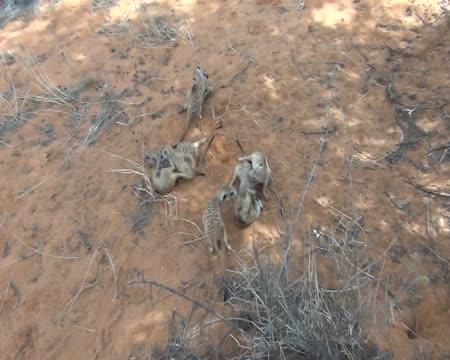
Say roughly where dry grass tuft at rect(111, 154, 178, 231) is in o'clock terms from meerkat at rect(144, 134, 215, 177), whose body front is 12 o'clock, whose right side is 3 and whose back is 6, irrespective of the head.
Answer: The dry grass tuft is roughly at 11 o'clock from the meerkat.

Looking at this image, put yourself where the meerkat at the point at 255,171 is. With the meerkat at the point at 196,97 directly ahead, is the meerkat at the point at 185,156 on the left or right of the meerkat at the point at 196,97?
left

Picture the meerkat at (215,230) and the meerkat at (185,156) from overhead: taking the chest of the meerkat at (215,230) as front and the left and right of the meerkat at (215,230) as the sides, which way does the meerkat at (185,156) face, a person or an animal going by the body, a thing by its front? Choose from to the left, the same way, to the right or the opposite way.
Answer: to the left

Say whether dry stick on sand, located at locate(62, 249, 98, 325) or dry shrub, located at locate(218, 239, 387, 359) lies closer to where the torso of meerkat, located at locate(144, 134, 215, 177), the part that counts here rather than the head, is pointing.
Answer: the dry stick on sand

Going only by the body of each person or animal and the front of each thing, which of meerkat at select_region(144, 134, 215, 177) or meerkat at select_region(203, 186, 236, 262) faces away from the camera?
meerkat at select_region(203, 186, 236, 262)

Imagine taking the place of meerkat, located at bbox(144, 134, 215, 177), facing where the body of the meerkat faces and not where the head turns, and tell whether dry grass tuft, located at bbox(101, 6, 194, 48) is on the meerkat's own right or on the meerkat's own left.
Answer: on the meerkat's own right

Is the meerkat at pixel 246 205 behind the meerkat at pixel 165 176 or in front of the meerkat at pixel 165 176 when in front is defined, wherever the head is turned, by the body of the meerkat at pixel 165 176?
behind

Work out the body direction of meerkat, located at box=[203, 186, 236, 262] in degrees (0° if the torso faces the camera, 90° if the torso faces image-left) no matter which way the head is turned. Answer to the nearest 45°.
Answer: approximately 180°

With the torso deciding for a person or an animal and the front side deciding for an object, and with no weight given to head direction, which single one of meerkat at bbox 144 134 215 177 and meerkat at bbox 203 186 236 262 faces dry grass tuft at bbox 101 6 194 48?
meerkat at bbox 203 186 236 262
